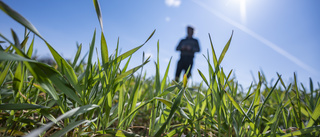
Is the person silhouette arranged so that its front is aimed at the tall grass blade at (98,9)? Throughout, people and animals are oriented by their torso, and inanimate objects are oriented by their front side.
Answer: yes

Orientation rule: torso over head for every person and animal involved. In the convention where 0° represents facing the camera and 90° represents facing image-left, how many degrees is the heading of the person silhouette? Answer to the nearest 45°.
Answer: approximately 0°
